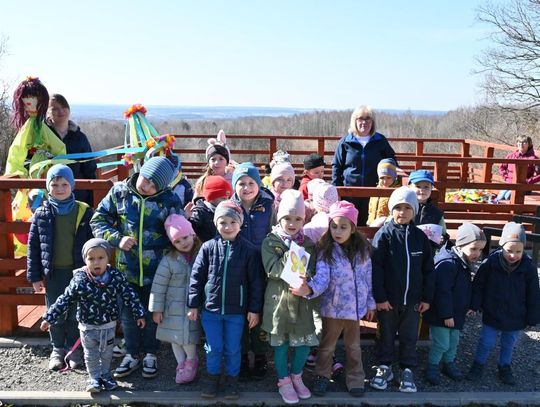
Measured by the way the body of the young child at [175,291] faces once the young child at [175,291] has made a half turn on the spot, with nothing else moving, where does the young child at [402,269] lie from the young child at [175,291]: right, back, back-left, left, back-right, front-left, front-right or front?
back-right

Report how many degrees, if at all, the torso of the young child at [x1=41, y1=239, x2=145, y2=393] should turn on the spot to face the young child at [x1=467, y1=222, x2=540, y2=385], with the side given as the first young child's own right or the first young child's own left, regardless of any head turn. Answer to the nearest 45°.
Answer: approximately 90° to the first young child's own left

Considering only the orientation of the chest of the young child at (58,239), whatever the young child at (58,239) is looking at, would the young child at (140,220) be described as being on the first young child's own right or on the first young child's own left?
on the first young child's own left

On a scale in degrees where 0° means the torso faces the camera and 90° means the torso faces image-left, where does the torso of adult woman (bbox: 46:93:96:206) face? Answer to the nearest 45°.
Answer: approximately 0°

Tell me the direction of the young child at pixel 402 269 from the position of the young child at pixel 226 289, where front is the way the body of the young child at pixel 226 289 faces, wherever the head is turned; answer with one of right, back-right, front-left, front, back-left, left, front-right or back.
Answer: left

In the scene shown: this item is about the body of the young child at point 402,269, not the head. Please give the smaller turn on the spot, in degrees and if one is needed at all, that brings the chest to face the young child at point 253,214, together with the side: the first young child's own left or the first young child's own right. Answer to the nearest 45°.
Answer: approximately 90° to the first young child's own right

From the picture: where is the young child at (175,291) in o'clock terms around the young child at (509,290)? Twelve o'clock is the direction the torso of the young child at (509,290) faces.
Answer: the young child at (175,291) is roughly at 2 o'clock from the young child at (509,290).

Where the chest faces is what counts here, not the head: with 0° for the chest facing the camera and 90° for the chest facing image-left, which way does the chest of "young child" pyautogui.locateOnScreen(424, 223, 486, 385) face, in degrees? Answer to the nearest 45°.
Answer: approximately 315°

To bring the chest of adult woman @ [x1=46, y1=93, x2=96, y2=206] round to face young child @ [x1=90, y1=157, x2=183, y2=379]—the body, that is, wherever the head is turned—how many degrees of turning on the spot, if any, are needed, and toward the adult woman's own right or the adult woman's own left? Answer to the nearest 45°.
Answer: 0° — they already face them
